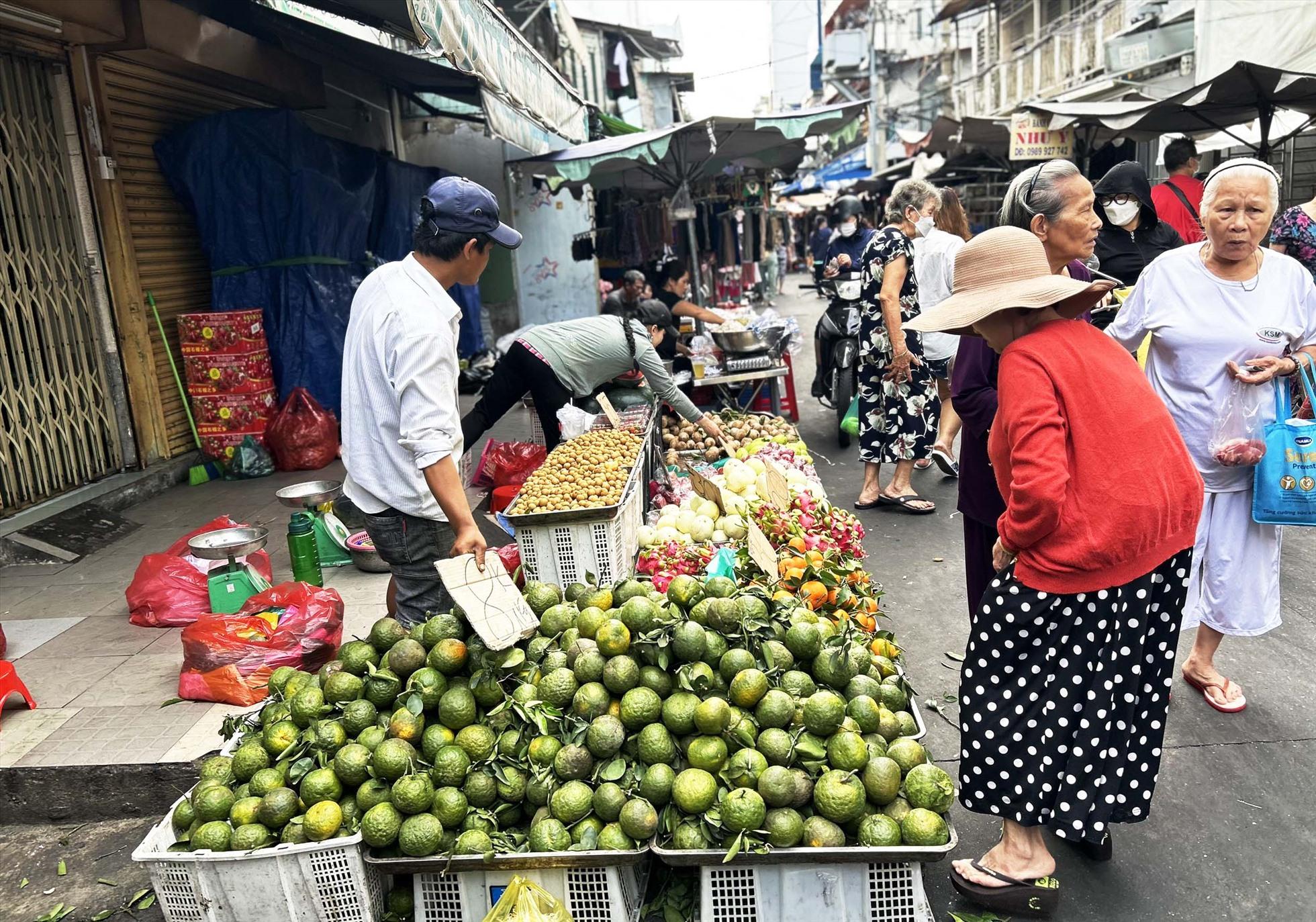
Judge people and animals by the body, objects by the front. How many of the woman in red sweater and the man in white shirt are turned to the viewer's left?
1

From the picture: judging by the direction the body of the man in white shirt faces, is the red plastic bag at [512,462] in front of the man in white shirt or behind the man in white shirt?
in front

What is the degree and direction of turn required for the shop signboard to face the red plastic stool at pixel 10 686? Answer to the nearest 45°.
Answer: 0° — it already faces it

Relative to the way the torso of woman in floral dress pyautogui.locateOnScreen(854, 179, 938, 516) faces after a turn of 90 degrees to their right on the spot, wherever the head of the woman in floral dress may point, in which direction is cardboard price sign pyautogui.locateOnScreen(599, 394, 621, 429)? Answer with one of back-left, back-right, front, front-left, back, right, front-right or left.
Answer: front-right

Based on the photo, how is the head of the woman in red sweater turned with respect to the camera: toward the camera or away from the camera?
away from the camera

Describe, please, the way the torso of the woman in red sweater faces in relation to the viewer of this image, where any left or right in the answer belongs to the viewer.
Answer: facing to the left of the viewer

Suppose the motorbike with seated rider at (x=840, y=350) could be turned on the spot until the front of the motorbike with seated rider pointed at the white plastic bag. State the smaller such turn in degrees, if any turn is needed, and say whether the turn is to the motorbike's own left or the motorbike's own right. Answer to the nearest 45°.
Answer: approximately 45° to the motorbike's own right
